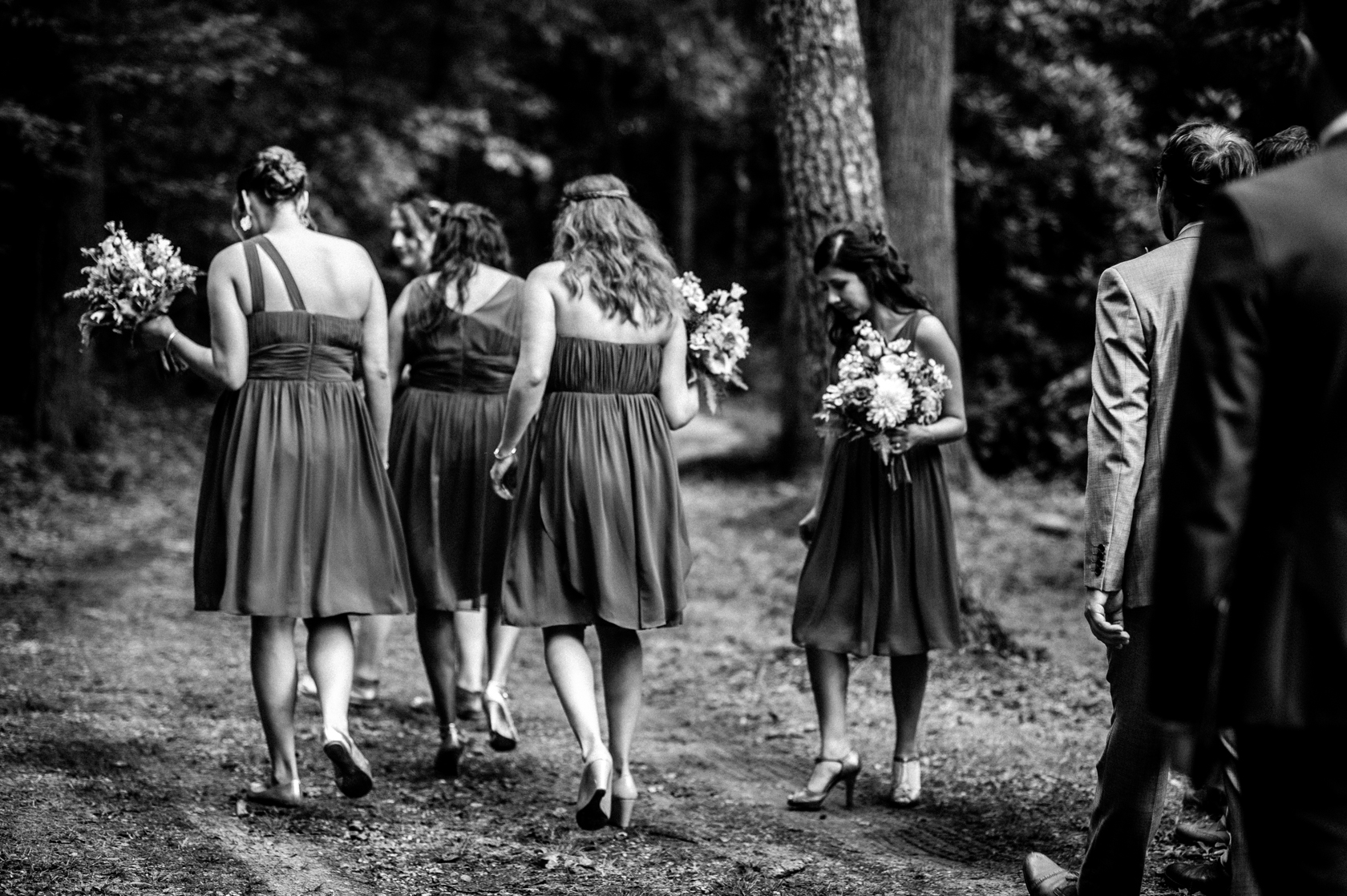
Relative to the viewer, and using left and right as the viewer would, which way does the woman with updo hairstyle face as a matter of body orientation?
facing away from the viewer

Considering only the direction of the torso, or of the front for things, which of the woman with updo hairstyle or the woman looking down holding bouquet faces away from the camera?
the woman with updo hairstyle

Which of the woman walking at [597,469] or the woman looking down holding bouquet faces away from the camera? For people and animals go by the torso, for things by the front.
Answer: the woman walking

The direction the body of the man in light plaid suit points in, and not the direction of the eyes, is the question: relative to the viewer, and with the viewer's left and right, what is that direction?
facing away from the viewer and to the left of the viewer

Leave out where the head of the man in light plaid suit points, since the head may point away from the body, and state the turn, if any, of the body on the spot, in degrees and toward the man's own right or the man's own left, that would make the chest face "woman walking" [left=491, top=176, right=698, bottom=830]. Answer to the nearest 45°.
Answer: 0° — they already face them

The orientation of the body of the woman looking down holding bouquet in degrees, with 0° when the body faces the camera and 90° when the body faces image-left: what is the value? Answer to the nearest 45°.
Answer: approximately 45°

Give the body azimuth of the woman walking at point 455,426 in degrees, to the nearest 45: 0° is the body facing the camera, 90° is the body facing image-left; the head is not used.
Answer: approximately 180°

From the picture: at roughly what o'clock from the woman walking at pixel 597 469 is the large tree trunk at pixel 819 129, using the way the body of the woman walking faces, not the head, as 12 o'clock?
The large tree trunk is roughly at 1 o'clock from the woman walking.

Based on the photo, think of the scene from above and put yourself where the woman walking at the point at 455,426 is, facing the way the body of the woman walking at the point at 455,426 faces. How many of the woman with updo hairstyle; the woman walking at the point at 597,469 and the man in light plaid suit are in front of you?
0

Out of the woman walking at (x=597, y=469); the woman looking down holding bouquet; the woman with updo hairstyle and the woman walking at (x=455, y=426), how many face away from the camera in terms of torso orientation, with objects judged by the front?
3

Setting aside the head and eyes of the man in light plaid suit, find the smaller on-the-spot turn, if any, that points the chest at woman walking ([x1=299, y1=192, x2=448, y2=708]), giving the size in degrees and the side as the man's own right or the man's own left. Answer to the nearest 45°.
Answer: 0° — they already face them

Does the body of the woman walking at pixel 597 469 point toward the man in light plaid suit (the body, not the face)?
no

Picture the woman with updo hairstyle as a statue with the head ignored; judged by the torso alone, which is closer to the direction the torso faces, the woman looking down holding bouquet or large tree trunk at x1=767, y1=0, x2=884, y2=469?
the large tree trunk

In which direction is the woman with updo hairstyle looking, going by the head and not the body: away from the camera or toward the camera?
away from the camera

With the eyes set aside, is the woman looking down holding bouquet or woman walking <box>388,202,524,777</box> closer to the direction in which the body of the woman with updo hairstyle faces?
the woman walking

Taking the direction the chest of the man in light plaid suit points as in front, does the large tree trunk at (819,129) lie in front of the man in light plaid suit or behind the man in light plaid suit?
in front
